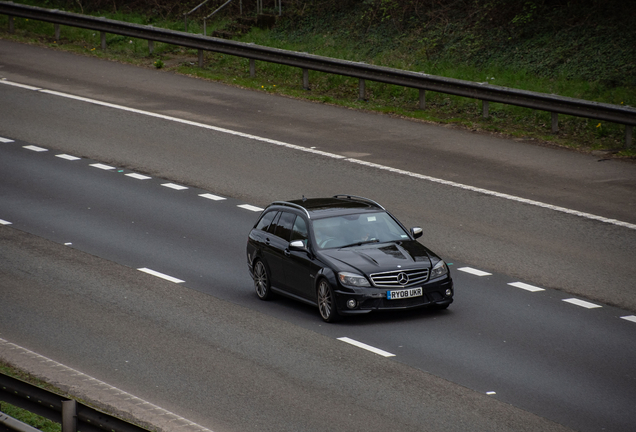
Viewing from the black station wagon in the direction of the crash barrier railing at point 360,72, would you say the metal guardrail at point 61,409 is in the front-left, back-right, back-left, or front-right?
back-left

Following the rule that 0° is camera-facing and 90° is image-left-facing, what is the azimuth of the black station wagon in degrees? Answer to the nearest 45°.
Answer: approximately 315°

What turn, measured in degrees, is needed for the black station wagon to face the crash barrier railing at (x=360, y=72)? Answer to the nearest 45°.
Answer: approximately 135° to its left

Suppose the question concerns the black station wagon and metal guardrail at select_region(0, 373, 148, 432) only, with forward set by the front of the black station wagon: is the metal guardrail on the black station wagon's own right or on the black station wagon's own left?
on the black station wagon's own right
